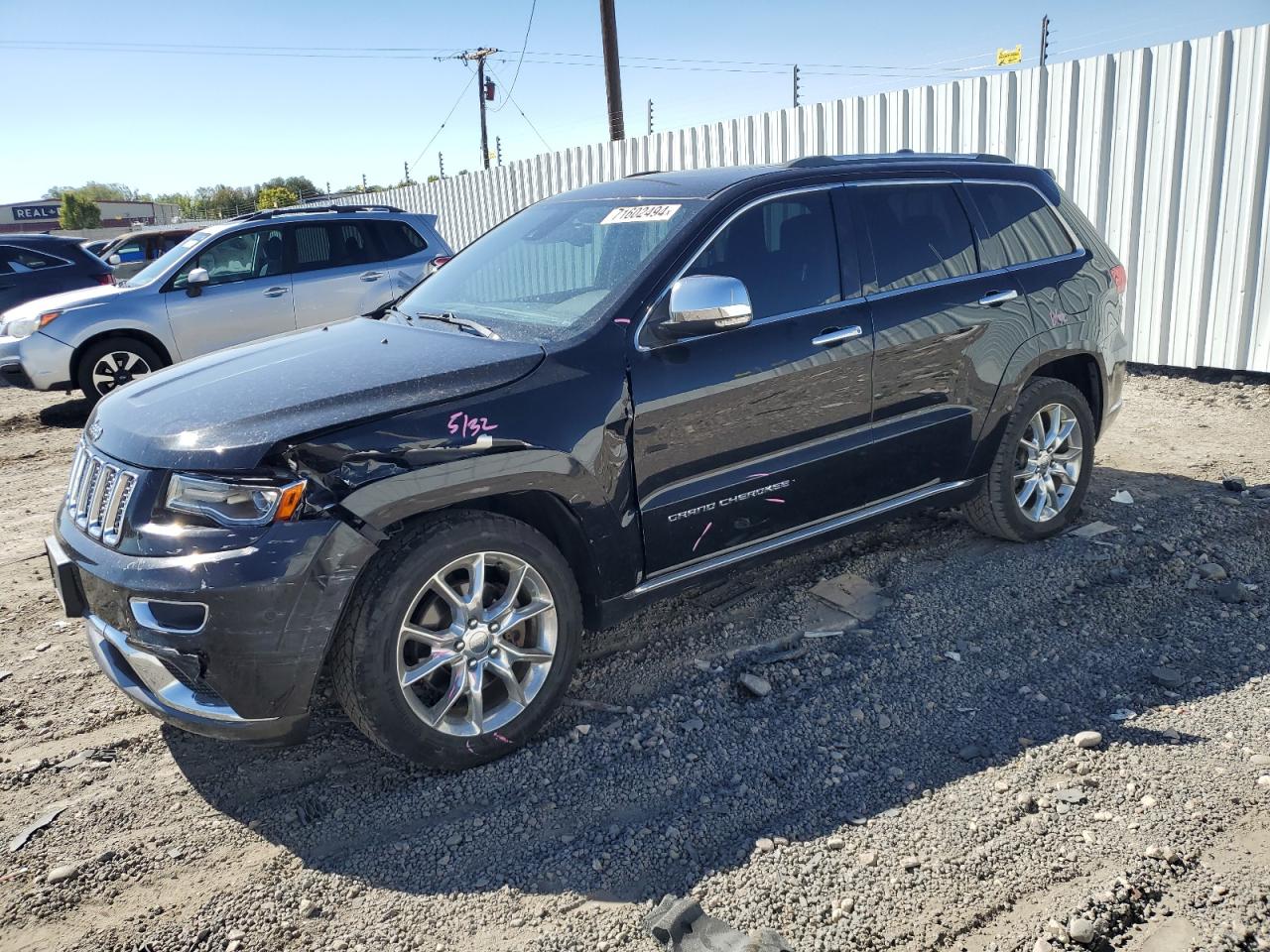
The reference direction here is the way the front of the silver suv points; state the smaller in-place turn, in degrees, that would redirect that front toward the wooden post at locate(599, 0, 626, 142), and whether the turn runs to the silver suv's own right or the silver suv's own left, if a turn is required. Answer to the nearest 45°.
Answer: approximately 180°

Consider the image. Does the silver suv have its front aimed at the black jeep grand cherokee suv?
no

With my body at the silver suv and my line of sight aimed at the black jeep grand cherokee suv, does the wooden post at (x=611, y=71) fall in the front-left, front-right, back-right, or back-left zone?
back-left

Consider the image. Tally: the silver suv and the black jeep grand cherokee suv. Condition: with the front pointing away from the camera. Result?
0

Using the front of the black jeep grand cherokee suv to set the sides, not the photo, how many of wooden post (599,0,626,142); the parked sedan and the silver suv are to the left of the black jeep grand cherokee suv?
0

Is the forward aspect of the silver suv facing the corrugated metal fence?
no

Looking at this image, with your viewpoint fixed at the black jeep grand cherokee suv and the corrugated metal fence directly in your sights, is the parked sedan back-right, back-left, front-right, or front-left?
front-left

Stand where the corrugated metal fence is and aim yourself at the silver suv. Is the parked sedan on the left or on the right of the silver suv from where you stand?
right

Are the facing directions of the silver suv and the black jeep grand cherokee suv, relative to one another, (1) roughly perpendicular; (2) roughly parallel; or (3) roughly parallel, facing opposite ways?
roughly parallel

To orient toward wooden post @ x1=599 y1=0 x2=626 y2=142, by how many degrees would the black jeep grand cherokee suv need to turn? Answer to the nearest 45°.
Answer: approximately 135° to its right

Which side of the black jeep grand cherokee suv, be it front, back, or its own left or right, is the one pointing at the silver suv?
right

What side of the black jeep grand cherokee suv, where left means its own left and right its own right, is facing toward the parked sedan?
right

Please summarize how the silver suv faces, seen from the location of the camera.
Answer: facing the viewer and to the left of the viewer
